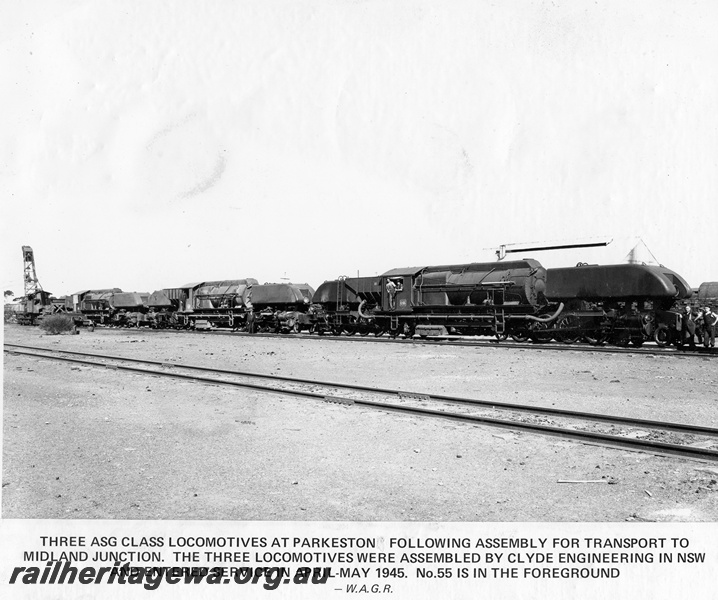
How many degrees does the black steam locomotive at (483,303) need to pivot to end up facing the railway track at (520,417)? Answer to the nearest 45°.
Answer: approximately 45° to its right

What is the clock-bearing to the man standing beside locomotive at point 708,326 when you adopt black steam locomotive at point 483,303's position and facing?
The man standing beside locomotive is roughly at 12 o'clock from the black steam locomotive.

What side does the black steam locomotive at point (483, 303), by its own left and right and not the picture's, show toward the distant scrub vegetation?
back

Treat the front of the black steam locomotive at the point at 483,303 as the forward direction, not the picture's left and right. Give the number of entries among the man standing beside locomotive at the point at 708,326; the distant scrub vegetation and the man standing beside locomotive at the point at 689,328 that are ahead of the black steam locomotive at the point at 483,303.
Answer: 2

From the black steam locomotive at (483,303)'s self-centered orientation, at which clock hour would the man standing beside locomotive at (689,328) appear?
The man standing beside locomotive is roughly at 12 o'clock from the black steam locomotive.
